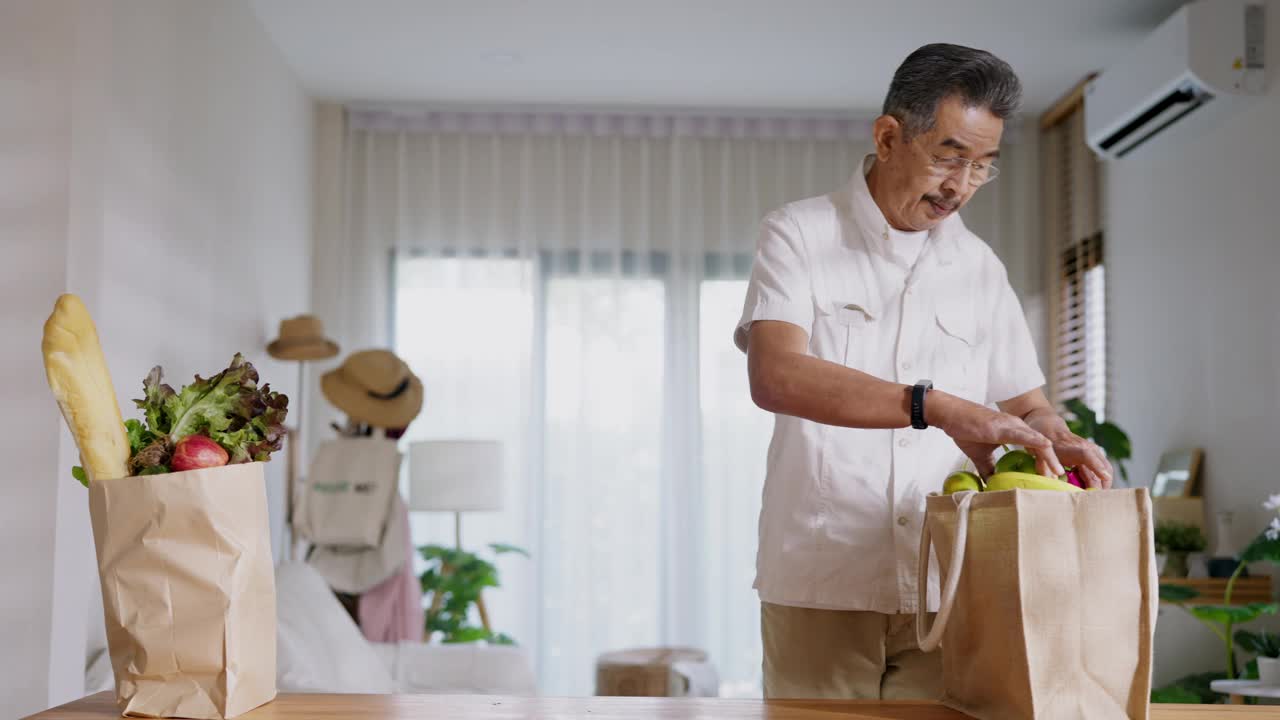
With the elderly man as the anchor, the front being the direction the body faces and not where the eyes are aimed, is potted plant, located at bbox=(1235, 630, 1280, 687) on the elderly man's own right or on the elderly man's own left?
on the elderly man's own left

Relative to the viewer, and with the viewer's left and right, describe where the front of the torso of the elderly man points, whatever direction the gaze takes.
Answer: facing the viewer and to the right of the viewer

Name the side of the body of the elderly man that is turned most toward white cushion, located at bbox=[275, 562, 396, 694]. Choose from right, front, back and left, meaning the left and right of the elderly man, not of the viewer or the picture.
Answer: back

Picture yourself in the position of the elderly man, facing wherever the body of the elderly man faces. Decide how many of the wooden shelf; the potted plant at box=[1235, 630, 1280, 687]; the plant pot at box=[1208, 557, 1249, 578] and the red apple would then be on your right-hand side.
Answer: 1

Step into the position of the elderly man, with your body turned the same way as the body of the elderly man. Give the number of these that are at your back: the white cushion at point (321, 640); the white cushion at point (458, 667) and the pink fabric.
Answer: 3

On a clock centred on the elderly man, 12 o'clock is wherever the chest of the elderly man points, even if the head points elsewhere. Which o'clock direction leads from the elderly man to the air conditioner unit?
The air conditioner unit is roughly at 8 o'clock from the elderly man.

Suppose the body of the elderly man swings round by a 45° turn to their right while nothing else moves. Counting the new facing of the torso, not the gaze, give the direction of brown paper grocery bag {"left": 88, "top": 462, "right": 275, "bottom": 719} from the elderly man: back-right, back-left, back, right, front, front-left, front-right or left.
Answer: front-right

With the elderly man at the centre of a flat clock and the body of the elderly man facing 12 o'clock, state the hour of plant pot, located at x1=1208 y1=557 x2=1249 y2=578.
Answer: The plant pot is roughly at 8 o'clock from the elderly man.

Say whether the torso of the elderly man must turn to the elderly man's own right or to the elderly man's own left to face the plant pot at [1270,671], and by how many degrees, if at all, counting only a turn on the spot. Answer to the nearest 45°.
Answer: approximately 90° to the elderly man's own left

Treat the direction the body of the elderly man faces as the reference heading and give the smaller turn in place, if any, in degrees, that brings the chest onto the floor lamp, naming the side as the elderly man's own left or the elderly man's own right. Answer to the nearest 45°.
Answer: approximately 180°

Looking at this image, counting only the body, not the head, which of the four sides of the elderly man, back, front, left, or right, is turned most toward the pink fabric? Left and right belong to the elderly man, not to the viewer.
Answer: back

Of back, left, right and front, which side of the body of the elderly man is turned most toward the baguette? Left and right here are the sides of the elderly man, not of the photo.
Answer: right

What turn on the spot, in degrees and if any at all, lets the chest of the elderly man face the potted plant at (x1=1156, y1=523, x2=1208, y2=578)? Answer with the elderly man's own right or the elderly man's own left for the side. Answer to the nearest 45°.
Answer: approximately 135° to the elderly man's own left
